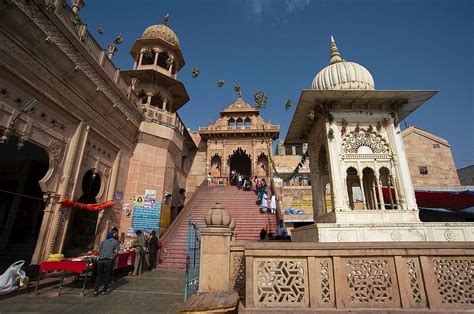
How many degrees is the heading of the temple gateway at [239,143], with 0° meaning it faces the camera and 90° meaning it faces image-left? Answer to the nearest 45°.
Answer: approximately 0°

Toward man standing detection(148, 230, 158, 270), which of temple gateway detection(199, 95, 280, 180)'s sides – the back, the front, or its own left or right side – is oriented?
front

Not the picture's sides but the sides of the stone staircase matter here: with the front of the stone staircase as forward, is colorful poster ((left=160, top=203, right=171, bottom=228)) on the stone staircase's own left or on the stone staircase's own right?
on the stone staircase's own right

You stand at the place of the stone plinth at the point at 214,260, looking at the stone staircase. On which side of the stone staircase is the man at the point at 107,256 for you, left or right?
left

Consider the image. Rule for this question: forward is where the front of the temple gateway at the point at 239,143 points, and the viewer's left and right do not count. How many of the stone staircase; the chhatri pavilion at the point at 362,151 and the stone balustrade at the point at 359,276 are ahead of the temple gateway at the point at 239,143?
3

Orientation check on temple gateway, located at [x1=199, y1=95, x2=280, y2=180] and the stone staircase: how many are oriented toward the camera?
2

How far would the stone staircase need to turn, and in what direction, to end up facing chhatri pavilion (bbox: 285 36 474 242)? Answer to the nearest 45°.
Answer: approximately 45° to its left

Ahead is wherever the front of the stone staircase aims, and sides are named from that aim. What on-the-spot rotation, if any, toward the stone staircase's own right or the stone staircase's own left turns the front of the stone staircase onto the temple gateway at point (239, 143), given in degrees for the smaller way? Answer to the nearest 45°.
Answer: approximately 180°

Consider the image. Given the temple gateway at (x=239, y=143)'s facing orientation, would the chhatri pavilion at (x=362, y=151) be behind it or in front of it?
in front

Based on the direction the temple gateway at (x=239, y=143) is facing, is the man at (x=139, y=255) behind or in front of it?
in front
